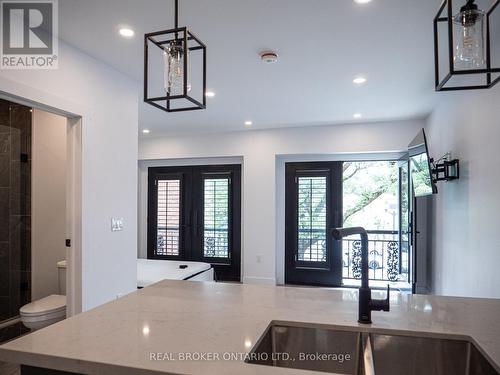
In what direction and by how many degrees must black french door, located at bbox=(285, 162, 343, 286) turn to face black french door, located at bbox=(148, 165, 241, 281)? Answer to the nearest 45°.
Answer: approximately 90° to its right

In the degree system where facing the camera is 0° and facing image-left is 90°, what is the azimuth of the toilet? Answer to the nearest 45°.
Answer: approximately 45°

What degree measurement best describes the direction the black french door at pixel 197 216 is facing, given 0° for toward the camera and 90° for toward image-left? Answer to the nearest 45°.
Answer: approximately 0°

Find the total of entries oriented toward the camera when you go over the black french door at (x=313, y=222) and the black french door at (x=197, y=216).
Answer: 2

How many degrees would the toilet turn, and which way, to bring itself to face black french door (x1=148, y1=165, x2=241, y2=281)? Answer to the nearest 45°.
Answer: approximately 180°

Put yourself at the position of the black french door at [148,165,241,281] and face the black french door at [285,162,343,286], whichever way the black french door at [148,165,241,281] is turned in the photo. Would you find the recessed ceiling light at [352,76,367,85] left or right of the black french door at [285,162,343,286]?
right

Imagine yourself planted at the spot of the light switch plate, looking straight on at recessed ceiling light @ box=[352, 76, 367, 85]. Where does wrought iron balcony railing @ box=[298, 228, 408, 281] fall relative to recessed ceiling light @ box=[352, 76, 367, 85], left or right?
left
